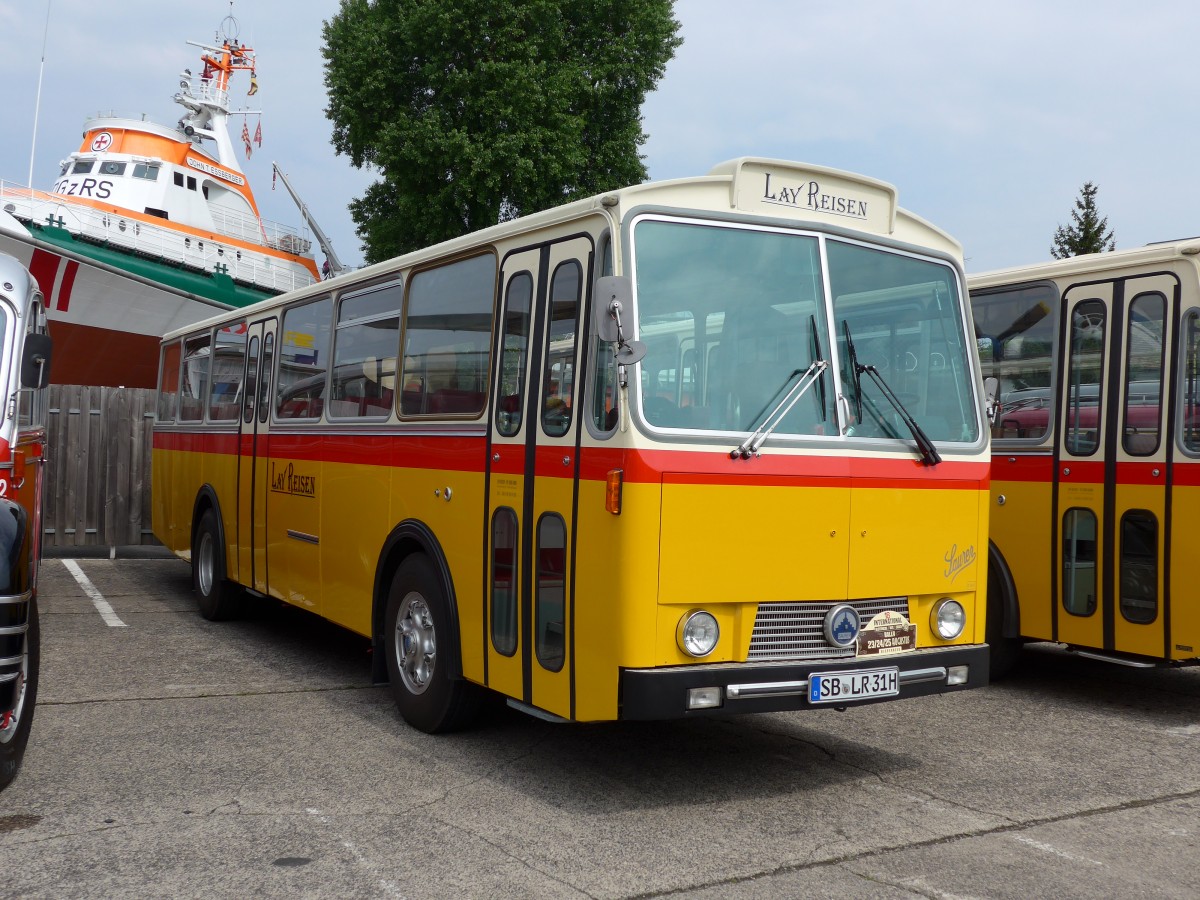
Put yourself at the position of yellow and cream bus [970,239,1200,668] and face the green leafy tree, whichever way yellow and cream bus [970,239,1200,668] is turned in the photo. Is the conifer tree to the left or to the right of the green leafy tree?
right

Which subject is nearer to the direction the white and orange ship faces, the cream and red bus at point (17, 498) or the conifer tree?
the cream and red bus

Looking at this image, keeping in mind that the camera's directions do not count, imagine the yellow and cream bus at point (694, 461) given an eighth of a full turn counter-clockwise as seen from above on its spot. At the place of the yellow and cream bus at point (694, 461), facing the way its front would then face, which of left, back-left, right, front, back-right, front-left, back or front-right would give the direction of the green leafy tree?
left

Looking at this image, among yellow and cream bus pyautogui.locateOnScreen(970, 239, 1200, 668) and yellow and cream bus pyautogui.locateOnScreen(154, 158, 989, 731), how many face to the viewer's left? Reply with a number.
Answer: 0

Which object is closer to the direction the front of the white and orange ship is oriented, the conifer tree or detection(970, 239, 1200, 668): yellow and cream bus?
the yellow and cream bus

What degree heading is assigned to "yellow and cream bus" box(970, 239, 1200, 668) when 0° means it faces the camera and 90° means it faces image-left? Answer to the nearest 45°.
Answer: approximately 315°

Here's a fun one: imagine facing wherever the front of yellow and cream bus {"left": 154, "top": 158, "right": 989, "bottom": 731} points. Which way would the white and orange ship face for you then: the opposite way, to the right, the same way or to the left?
to the right

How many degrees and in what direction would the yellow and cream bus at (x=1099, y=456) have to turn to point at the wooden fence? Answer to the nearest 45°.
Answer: approximately 135° to its right

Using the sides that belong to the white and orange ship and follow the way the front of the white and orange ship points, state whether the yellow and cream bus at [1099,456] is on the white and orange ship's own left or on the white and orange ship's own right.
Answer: on the white and orange ship's own left

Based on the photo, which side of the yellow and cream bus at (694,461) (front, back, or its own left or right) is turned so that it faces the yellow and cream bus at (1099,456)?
left

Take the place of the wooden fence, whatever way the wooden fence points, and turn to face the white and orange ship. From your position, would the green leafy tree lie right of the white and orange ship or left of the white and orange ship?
right

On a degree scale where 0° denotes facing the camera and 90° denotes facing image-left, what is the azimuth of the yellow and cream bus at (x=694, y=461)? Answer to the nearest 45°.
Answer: approximately 315°

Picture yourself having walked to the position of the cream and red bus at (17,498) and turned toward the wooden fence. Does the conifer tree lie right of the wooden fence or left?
right

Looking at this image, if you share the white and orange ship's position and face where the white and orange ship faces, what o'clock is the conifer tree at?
The conifer tree is roughly at 7 o'clock from the white and orange ship.
